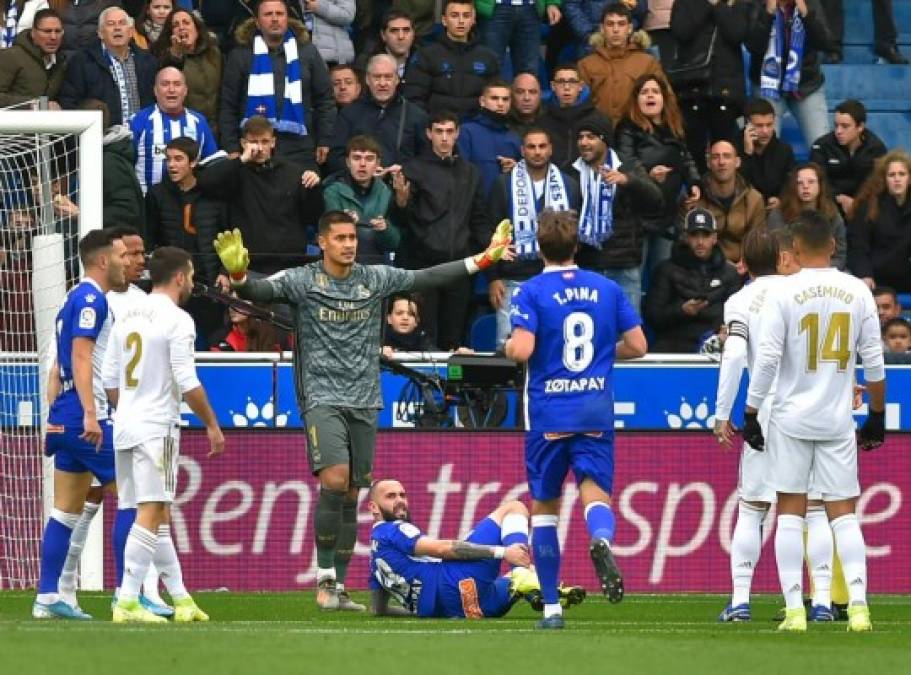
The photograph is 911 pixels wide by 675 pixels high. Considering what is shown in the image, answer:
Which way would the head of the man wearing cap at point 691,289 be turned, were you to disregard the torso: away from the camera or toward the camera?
toward the camera

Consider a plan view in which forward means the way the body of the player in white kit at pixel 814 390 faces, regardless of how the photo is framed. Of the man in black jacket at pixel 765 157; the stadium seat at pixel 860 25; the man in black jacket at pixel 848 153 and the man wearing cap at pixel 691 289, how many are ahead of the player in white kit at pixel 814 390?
4

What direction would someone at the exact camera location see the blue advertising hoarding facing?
facing the viewer

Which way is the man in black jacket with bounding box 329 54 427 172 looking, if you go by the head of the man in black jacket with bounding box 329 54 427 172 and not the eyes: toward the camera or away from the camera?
toward the camera

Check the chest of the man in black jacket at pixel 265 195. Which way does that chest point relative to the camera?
toward the camera

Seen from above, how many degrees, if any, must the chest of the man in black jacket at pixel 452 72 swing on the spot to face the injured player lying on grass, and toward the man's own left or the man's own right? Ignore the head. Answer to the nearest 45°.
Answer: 0° — they already face them

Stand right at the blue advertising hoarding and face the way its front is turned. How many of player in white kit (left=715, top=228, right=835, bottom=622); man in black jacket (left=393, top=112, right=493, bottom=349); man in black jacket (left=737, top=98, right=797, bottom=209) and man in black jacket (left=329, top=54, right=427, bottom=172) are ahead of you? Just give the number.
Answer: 1

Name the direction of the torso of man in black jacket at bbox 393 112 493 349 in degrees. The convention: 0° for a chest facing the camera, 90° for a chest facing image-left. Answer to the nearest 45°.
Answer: approximately 0°

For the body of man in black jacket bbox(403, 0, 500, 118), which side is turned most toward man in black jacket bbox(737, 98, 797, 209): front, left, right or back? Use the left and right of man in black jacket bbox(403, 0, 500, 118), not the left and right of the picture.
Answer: left

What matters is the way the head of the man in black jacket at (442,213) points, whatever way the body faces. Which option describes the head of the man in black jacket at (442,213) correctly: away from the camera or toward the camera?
toward the camera

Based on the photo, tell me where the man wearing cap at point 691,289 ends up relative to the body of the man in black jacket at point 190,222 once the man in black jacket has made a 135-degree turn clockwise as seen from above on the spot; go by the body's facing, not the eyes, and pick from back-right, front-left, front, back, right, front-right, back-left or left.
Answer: back-right

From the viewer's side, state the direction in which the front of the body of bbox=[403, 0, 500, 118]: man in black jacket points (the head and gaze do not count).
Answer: toward the camera

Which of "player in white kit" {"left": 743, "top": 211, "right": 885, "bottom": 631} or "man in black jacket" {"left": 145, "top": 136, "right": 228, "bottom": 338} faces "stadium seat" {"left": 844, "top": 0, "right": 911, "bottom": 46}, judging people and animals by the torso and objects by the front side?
the player in white kit

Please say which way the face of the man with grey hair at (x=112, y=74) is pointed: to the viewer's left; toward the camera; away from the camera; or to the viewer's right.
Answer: toward the camera

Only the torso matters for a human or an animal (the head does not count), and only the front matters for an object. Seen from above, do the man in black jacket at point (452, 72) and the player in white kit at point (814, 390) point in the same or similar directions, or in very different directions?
very different directions

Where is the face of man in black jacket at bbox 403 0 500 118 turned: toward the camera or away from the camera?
toward the camera

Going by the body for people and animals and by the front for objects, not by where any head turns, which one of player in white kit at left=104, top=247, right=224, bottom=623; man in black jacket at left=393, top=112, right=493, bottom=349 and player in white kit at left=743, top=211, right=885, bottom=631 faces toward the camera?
the man in black jacket

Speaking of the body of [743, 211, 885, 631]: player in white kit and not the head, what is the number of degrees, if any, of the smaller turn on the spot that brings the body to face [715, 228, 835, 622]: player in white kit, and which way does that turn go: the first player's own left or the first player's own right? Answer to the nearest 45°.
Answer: approximately 45° to the first player's own left
